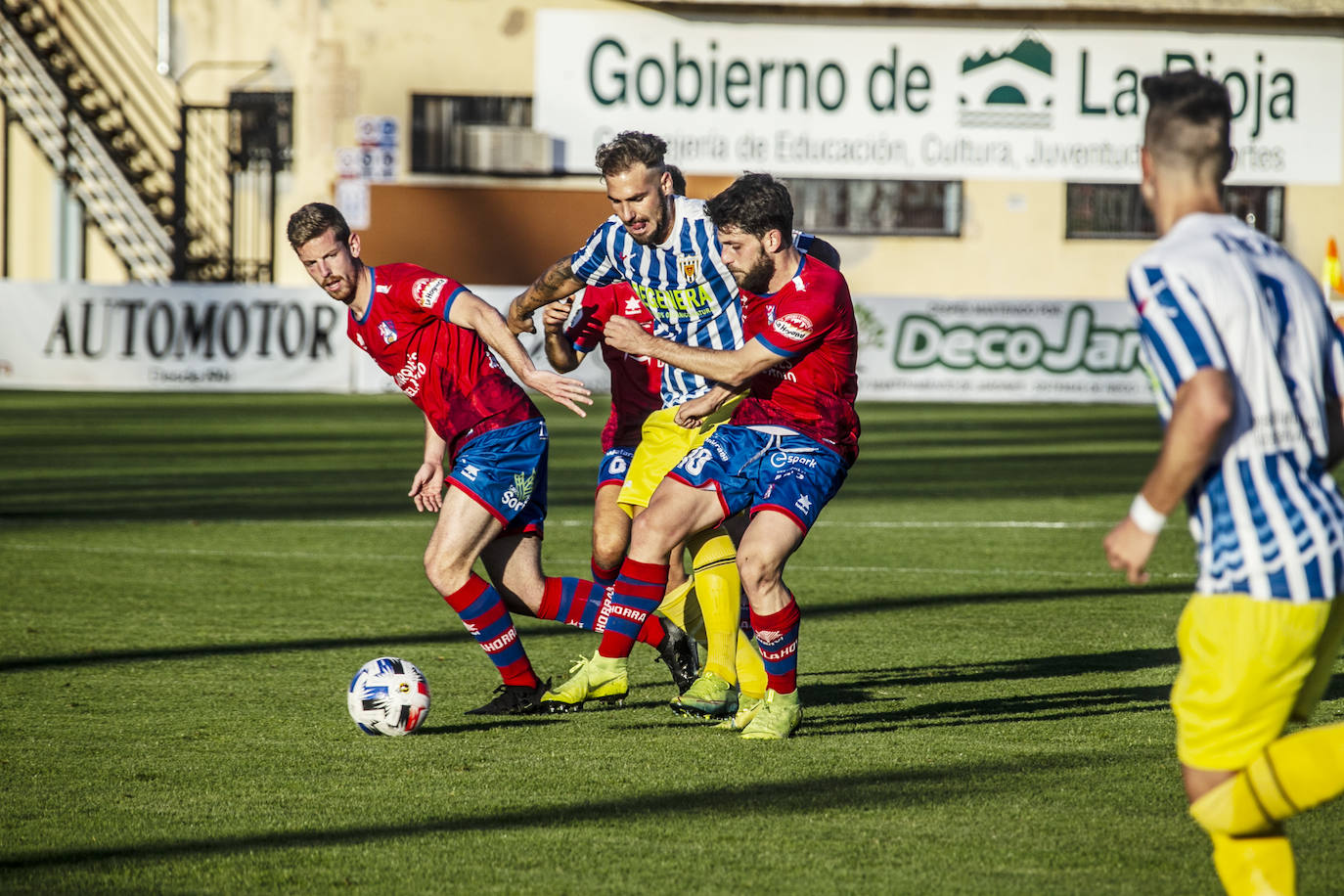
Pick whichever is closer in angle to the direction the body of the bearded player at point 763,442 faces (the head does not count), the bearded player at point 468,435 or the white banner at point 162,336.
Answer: the bearded player

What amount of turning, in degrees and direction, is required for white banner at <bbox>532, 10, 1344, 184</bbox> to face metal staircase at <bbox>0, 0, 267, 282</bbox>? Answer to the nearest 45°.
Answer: approximately 90° to its right

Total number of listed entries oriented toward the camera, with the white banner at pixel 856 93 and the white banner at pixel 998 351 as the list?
2

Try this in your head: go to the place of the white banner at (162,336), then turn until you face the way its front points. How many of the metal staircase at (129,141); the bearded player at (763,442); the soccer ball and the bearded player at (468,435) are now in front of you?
3

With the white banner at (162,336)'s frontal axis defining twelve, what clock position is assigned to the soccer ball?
The soccer ball is roughly at 12 o'clock from the white banner.

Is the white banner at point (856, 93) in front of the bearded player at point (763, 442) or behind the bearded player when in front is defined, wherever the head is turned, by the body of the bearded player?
behind

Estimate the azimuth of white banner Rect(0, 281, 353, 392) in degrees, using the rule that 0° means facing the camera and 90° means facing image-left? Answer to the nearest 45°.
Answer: approximately 0°

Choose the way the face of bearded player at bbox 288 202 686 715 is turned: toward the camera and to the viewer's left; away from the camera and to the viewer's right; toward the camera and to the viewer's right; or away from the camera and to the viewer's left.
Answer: toward the camera and to the viewer's left

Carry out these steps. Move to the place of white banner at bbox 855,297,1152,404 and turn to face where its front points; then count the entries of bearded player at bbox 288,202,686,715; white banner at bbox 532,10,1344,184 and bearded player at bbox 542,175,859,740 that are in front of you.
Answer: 2

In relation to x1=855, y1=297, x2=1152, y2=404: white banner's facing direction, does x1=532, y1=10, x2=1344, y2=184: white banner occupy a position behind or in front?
behind

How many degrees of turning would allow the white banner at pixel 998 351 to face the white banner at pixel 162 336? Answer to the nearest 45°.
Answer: approximately 90° to its right
